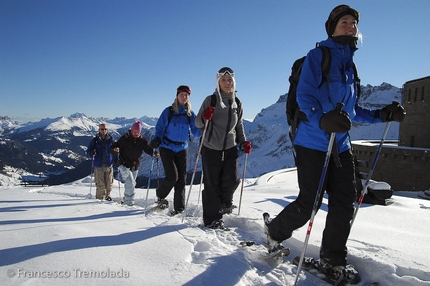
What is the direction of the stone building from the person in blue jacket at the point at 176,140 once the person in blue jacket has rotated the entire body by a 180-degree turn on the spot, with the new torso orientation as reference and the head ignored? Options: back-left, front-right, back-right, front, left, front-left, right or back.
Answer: right

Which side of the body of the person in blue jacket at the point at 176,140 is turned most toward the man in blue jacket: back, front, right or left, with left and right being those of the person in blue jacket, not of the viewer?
back

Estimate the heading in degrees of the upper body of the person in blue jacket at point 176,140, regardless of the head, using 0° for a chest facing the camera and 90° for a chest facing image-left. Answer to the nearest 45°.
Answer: approximately 315°

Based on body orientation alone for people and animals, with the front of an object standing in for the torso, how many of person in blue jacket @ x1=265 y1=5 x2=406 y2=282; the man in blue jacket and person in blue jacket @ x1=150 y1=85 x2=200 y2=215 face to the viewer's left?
0

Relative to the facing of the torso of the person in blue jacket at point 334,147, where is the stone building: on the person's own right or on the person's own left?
on the person's own left

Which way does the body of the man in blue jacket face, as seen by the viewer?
toward the camera

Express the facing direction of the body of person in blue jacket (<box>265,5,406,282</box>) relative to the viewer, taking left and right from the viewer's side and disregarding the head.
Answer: facing the viewer and to the right of the viewer

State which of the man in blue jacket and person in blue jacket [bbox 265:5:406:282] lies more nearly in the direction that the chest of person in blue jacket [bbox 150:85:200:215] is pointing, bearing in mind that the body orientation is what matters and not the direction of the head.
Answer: the person in blue jacket

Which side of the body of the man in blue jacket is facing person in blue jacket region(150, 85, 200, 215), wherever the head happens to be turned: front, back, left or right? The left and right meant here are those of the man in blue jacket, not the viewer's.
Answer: front

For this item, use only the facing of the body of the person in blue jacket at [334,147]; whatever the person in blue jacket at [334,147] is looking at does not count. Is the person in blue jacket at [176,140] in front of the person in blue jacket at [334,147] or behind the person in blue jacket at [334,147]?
behind

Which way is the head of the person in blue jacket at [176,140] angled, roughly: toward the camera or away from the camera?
toward the camera

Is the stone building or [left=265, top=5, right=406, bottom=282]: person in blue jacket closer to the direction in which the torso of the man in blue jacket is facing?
the person in blue jacket
